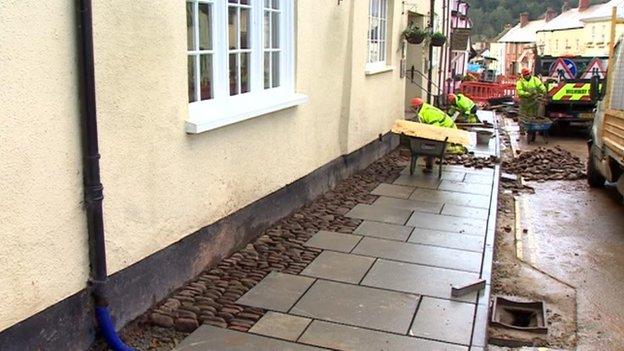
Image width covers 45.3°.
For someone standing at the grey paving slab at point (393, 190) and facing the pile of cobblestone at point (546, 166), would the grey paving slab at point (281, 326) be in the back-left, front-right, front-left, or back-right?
back-right

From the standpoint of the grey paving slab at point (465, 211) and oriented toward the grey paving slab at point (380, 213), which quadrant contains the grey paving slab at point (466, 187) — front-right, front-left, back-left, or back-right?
back-right

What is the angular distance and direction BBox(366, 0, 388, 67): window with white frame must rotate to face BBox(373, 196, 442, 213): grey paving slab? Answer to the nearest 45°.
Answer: approximately 45° to its right

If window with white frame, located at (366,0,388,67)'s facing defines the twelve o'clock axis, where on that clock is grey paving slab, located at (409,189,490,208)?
The grey paving slab is roughly at 1 o'clock from the window with white frame.

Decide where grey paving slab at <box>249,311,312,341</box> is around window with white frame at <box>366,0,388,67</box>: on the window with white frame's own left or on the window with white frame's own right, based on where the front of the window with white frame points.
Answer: on the window with white frame's own right

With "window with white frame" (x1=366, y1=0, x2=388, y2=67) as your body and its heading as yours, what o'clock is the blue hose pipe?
The blue hose pipe is roughly at 2 o'clock from the window with white frame.

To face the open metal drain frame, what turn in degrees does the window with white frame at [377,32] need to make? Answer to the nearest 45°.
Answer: approximately 45° to its right

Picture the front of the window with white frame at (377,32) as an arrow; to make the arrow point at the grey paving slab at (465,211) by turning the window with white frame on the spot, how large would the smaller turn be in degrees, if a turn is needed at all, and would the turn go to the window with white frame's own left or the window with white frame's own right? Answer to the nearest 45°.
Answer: approximately 45° to the window with white frame's own right

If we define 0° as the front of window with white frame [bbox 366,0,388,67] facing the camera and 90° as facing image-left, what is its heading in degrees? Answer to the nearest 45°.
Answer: approximately 315°
